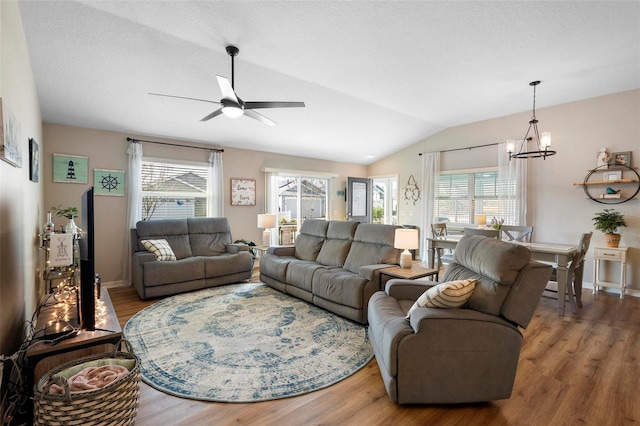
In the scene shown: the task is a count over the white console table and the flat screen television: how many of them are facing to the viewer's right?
1

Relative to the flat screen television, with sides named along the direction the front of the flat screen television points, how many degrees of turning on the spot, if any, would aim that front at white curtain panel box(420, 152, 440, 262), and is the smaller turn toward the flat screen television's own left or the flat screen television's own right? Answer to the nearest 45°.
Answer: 0° — it already faces it

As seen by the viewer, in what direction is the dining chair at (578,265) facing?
to the viewer's left

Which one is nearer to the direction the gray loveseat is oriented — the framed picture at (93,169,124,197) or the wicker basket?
the wicker basket

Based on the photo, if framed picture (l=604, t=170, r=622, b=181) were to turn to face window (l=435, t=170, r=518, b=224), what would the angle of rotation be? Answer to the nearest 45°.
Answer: approximately 90° to its right

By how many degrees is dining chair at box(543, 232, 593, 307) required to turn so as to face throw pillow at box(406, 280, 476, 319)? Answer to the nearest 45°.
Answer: approximately 90° to its left

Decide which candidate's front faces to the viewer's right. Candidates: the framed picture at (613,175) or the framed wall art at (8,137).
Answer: the framed wall art

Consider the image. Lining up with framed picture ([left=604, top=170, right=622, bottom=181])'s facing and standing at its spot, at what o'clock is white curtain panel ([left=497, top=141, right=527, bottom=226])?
The white curtain panel is roughly at 3 o'clock from the framed picture.
